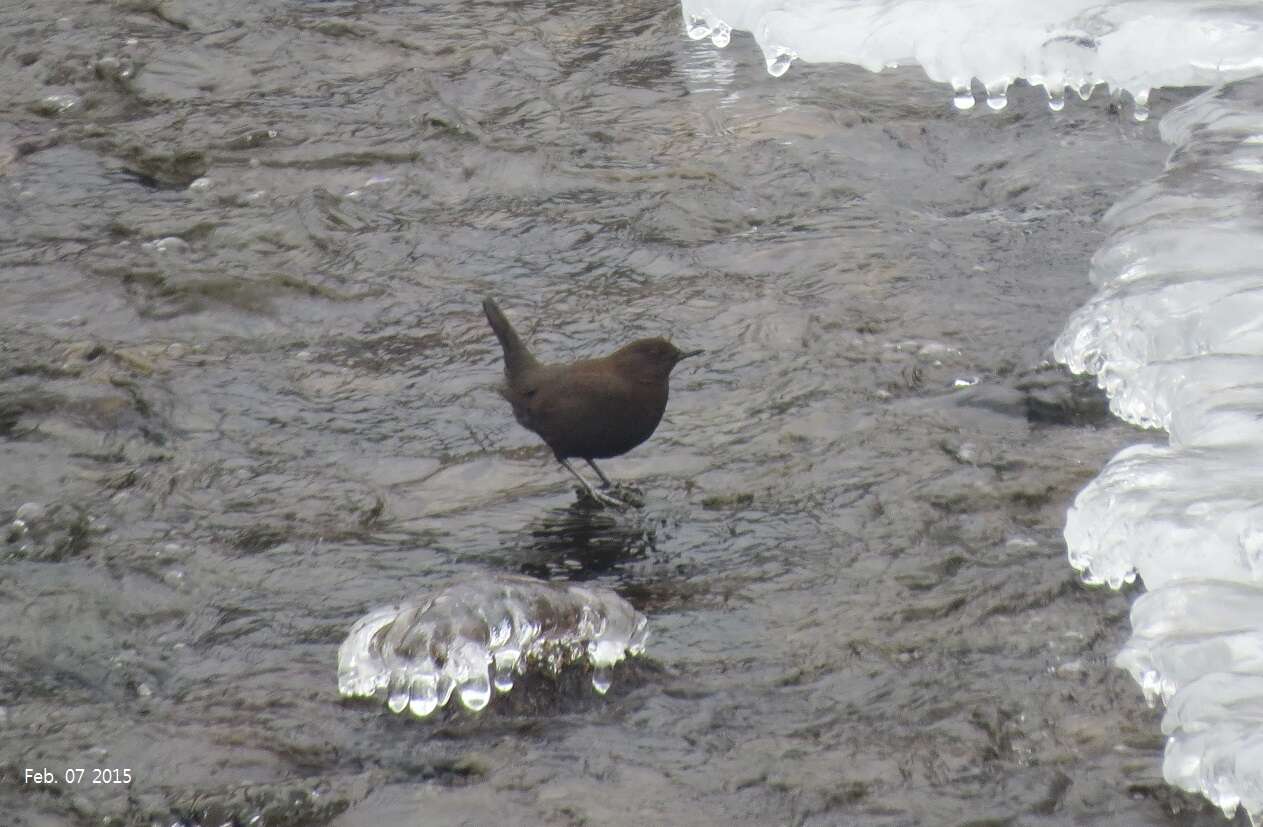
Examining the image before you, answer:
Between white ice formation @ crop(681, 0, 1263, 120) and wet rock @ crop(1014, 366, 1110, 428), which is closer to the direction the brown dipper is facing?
the wet rock

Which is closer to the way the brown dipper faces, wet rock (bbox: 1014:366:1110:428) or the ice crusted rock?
the wet rock

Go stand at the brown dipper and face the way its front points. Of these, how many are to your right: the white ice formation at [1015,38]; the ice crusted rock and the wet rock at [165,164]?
1

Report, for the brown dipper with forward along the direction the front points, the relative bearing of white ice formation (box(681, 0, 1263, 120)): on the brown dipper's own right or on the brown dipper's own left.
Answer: on the brown dipper's own left

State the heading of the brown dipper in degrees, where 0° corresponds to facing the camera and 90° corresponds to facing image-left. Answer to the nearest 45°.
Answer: approximately 270°

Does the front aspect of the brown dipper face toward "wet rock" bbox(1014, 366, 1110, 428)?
yes

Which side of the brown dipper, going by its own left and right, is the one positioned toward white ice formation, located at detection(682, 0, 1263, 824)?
front

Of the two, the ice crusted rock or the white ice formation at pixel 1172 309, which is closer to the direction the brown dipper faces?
the white ice formation

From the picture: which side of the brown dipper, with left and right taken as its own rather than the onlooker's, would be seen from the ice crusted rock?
right
